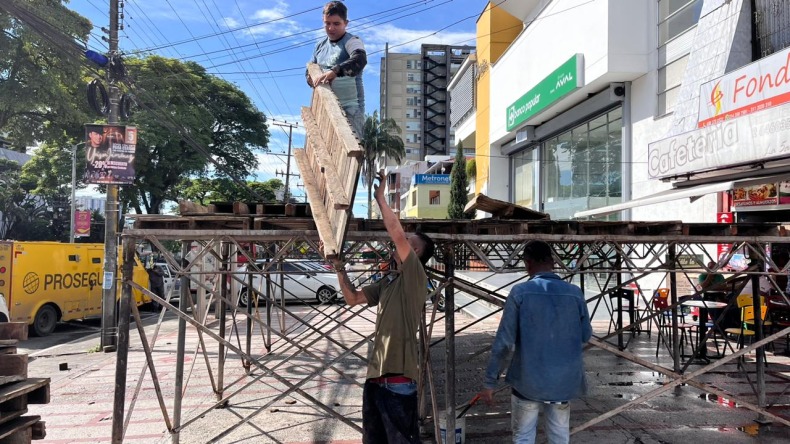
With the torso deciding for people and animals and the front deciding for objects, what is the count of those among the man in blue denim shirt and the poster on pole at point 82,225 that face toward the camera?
1

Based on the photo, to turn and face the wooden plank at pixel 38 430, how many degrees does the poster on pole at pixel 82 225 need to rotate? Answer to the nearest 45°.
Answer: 0° — it already faces it

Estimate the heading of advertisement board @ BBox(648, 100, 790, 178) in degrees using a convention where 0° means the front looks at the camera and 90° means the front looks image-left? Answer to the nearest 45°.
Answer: approximately 45°

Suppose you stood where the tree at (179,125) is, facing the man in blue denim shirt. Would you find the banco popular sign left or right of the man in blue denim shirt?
left

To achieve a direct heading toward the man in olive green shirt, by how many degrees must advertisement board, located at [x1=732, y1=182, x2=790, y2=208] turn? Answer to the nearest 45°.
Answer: approximately 45° to its left

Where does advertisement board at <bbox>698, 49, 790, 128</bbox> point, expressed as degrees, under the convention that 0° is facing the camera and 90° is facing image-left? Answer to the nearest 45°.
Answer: approximately 45°

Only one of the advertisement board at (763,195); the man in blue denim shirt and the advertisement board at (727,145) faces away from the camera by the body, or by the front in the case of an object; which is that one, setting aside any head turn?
the man in blue denim shirt

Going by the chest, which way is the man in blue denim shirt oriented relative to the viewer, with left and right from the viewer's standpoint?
facing away from the viewer

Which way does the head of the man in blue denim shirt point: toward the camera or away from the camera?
away from the camera

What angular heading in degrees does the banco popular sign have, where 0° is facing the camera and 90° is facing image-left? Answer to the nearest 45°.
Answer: approximately 45°

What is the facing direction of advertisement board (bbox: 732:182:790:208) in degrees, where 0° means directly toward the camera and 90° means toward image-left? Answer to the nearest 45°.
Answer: approximately 45°

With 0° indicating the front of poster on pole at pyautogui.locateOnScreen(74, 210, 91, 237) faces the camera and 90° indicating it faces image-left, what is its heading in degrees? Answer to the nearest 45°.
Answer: approximately 0°

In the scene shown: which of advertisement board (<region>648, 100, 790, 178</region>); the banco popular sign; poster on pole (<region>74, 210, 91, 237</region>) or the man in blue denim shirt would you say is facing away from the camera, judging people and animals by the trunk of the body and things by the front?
the man in blue denim shirt
